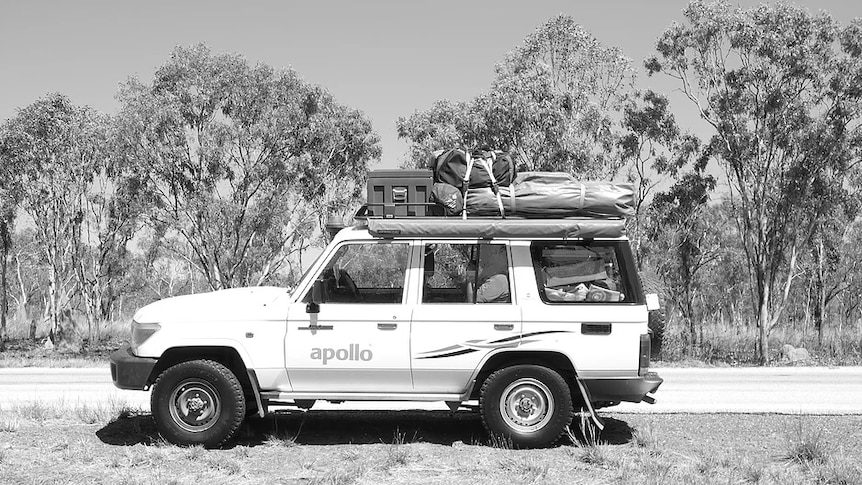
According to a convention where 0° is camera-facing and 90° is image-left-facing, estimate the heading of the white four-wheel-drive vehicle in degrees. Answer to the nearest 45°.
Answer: approximately 90°

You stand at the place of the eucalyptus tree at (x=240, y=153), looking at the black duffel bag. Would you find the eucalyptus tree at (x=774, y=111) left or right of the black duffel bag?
left

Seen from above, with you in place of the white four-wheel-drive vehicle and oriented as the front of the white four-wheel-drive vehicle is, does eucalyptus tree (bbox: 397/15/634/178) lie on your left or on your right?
on your right

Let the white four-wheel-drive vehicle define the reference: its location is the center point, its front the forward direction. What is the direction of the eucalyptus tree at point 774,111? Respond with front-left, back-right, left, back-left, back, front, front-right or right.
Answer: back-right

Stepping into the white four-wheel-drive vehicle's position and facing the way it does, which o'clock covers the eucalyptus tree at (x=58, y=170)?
The eucalyptus tree is roughly at 2 o'clock from the white four-wheel-drive vehicle.
